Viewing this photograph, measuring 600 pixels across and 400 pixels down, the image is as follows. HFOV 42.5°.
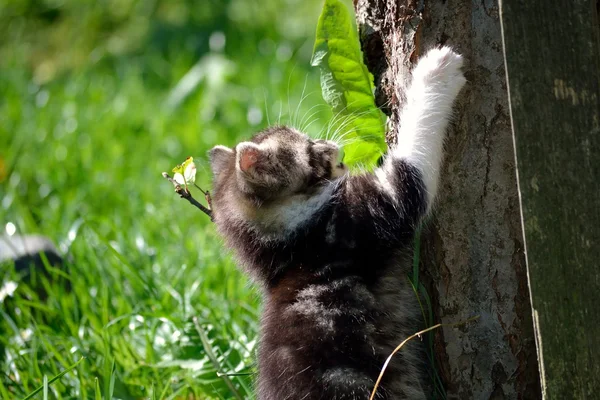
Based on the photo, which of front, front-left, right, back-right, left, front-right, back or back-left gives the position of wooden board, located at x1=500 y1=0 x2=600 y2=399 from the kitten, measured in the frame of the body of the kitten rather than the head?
right

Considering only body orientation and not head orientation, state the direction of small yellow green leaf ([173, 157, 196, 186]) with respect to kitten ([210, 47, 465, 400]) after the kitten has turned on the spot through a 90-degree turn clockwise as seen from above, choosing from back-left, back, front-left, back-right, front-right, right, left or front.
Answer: back

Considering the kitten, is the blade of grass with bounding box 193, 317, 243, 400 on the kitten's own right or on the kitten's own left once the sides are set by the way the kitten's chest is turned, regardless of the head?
on the kitten's own left

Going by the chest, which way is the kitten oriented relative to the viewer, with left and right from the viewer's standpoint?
facing away from the viewer and to the right of the viewer
